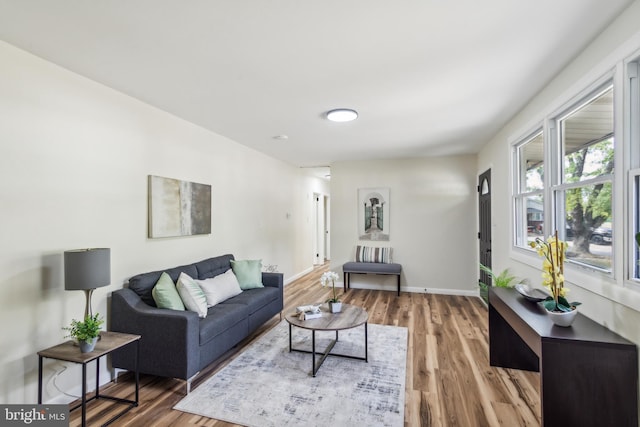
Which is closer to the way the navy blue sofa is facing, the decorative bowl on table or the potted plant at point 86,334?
the decorative bowl on table

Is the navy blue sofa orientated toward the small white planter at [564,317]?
yes

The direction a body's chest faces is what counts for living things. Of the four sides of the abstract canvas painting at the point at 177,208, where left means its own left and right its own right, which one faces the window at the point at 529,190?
front

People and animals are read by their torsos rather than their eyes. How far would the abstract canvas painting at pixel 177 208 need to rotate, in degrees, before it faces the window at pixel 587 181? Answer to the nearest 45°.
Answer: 0° — it already faces it

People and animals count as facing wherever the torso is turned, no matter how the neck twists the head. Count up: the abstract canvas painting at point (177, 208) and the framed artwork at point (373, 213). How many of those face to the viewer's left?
0

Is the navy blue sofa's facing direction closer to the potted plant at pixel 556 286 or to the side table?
the potted plant

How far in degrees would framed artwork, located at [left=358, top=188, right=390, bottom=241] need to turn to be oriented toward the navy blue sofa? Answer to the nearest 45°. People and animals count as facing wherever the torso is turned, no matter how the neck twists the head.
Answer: approximately 45° to its right

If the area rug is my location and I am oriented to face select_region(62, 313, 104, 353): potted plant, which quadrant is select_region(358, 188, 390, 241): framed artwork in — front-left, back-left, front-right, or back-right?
back-right

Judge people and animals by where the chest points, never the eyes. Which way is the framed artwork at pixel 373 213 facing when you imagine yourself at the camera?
facing the viewer

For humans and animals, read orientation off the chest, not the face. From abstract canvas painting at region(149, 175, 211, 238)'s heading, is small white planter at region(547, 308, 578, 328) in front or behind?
in front

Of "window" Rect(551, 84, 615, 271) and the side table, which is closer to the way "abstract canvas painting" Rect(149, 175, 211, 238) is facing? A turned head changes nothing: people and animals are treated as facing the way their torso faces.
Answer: the window

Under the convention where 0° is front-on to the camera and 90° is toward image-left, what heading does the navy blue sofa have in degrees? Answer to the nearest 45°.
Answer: approximately 315°

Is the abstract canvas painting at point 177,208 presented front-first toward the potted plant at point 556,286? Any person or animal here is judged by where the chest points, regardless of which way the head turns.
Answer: yes

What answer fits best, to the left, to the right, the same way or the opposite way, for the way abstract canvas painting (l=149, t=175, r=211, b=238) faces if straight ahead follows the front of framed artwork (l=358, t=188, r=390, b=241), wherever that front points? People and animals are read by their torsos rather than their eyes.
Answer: to the left
